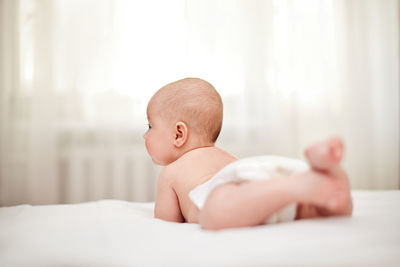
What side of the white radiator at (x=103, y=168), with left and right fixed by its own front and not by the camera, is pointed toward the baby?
front

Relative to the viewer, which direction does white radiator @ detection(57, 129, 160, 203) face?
toward the camera
